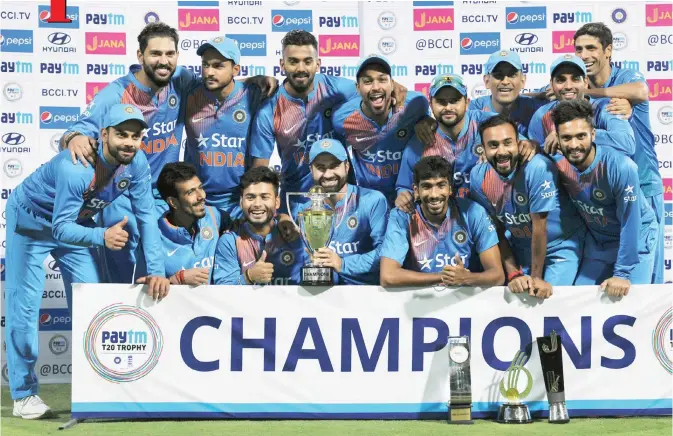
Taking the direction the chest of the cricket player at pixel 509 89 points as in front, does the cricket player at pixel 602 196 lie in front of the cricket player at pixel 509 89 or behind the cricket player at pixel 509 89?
in front

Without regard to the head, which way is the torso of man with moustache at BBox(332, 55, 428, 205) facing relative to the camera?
toward the camera

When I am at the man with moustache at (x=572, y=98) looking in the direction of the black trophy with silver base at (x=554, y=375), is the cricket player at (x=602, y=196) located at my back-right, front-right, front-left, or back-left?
front-left

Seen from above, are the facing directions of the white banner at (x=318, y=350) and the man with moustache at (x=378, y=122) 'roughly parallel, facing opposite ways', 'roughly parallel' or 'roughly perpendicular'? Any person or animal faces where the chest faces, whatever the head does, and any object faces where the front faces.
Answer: roughly parallel

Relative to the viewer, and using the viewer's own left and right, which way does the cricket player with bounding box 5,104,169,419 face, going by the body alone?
facing the viewer and to the right of the viewer

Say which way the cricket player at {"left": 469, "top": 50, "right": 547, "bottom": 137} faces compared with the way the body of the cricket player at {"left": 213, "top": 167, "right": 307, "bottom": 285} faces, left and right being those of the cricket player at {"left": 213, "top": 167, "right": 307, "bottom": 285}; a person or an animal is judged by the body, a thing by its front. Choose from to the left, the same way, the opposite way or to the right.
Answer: the same way

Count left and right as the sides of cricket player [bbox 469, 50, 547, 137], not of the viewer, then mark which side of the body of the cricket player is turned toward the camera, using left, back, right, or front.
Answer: front

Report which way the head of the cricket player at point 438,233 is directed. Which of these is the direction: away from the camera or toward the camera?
toward the camera

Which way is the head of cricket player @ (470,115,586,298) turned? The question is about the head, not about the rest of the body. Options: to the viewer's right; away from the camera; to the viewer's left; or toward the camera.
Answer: toward the camera

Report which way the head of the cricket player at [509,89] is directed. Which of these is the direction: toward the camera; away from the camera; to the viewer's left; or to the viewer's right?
toward the camera

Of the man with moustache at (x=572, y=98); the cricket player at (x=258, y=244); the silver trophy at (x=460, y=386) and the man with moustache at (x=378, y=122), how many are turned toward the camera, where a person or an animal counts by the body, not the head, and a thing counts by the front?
4

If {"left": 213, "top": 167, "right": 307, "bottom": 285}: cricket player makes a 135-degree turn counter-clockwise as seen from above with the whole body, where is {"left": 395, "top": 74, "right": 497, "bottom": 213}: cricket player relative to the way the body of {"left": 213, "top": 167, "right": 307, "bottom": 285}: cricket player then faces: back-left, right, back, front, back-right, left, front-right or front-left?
front-right

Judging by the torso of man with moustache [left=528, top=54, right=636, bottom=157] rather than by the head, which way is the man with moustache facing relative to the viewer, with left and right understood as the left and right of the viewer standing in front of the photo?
facing the viewer

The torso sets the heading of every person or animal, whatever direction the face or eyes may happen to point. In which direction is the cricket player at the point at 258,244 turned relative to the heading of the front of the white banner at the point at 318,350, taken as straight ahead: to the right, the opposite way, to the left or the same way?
the same way
